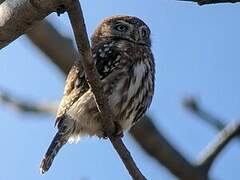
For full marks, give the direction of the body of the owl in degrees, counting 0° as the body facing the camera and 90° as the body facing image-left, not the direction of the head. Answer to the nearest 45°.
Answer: approximately 315°
